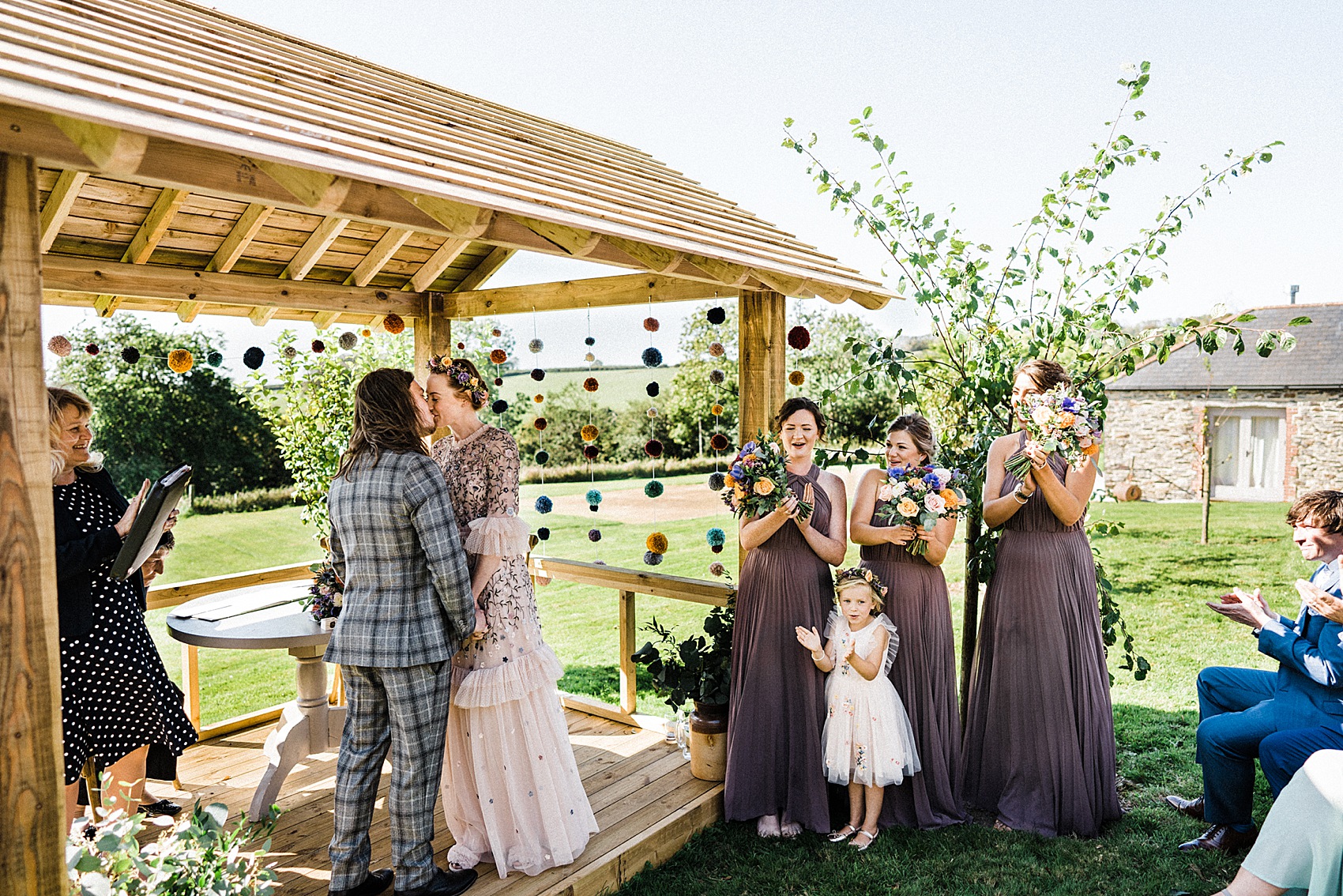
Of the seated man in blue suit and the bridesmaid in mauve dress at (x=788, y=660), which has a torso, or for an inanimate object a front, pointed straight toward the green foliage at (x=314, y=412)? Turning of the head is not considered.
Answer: the seated man in blue suit

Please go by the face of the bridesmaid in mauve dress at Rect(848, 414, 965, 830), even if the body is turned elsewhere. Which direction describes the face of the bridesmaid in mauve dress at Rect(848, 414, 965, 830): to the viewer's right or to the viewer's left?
to the viewer's left

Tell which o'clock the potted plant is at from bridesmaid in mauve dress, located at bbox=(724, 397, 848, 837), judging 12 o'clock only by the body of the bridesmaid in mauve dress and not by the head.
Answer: The potted plant is roughly at 4 o'clock from the bridesmaid in mauve dress.

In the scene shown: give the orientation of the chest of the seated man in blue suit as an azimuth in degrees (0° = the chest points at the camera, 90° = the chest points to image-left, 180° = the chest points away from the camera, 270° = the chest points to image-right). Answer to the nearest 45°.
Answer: approximately 90°

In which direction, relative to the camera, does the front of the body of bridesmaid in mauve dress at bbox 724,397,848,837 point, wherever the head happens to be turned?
toward the camera

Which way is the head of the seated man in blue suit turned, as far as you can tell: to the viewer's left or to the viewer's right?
to the viewer's left

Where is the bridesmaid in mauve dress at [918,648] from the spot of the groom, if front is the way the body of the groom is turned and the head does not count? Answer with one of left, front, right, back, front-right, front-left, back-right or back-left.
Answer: front-right

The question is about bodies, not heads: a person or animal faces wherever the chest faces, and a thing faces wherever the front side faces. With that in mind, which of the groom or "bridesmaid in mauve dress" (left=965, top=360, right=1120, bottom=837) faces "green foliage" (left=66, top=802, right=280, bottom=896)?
the bridesmaid in mauve dress

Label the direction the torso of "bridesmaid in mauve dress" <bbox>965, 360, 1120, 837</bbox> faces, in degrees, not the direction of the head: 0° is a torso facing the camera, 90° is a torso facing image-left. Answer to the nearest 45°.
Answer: approximately 45°

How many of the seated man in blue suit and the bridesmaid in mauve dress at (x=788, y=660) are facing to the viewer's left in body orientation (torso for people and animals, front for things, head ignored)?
1

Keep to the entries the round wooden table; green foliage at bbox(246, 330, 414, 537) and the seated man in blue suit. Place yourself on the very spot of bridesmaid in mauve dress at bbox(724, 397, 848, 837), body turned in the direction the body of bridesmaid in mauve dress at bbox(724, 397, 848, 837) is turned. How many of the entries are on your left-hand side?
1

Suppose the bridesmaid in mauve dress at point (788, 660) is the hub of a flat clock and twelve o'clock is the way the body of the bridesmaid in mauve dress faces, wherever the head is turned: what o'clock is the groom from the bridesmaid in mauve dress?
The groom is roughly at 2 o'clock from the bridesmaid in mauve dress.

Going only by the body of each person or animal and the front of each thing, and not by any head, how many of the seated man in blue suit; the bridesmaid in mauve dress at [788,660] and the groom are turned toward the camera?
1

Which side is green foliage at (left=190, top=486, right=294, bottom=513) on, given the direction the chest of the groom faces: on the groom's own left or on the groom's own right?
on the groom's own left

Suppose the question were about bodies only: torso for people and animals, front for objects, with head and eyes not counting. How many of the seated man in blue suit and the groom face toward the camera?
0

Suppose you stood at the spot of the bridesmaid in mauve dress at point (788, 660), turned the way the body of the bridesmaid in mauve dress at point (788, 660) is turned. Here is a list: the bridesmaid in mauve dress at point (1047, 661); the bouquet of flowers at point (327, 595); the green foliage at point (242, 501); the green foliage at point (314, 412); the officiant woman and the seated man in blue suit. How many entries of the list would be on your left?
2

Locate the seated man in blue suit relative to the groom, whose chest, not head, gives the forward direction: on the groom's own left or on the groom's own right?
on the groom's own right

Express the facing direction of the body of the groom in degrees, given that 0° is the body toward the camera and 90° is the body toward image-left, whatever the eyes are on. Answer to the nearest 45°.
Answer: approximately 225°
